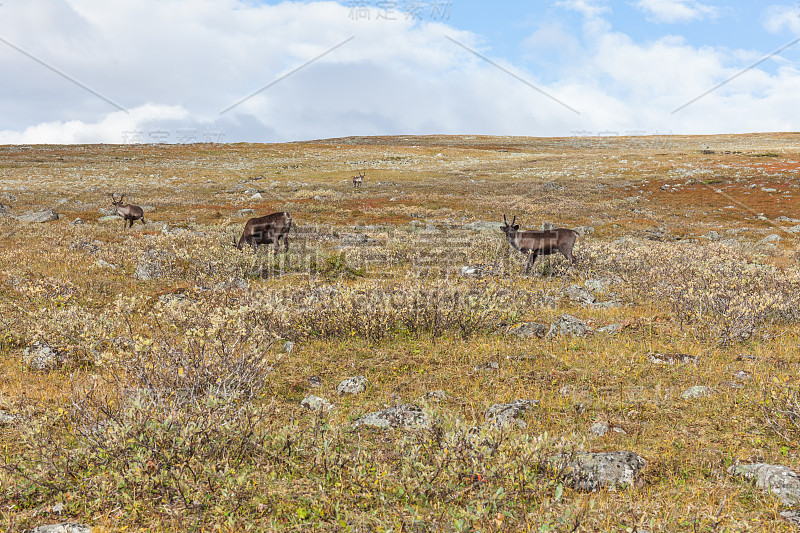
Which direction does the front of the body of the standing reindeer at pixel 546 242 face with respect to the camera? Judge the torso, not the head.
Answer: to the viewer's left

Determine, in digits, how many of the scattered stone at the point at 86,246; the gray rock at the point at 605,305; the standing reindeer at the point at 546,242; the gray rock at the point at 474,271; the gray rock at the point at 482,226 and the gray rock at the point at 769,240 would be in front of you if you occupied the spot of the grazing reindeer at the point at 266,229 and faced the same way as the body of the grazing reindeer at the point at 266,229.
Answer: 1

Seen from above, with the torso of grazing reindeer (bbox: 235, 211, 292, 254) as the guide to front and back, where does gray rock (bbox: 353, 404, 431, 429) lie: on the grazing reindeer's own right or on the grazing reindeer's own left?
on the grazing reindeer's own left

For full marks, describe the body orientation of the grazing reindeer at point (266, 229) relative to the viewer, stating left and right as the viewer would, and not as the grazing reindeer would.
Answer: facing to the left of the viewer

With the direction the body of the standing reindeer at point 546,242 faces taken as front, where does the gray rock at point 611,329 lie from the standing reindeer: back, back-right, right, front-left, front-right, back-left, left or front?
left

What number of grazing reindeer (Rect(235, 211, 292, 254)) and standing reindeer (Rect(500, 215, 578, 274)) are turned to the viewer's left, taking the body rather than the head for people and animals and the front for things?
2

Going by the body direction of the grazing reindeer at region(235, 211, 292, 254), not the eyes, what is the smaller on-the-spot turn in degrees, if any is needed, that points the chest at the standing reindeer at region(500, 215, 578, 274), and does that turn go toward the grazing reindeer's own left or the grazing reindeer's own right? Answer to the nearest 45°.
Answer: approximately 135° to the grazing reindeer's own left

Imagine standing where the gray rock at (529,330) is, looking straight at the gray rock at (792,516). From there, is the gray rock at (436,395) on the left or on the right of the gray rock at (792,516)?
right

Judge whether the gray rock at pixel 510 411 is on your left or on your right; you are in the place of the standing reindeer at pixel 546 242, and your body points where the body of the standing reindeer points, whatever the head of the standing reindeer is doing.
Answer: on your left

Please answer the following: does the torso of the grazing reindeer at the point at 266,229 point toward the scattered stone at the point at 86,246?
yes
